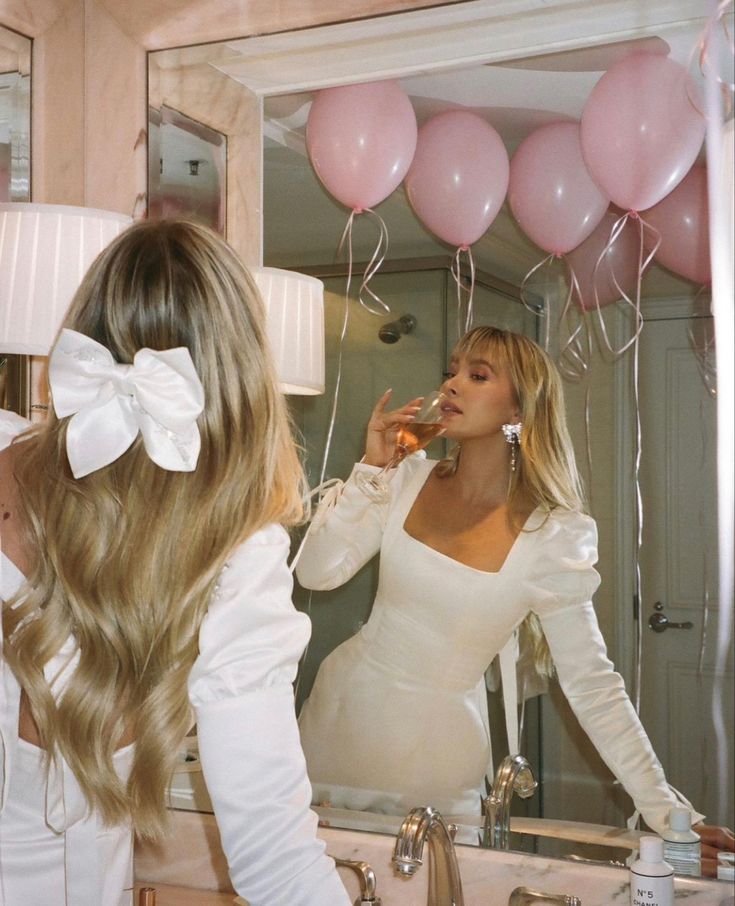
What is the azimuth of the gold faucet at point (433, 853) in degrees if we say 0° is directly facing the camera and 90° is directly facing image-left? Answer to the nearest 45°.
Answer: approximately 45°

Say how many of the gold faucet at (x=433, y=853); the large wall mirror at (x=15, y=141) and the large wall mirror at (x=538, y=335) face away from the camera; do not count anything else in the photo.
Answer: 0

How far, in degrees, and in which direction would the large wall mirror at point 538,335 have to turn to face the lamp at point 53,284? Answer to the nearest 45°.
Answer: approximately 45° to its right

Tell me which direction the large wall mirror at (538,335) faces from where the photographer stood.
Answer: facing the viewer and to the left of the viewer

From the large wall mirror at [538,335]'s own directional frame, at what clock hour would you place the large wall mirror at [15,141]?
the large wall mirror at [15,141] is roughly at 2 o'clock from the large wall mirror at [538,335].

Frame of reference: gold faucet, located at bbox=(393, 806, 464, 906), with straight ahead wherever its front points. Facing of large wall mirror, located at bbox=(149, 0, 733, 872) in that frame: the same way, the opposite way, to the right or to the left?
the same way

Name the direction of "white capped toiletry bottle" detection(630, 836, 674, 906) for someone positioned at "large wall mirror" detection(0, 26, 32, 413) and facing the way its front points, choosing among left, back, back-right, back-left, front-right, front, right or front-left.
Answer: front
